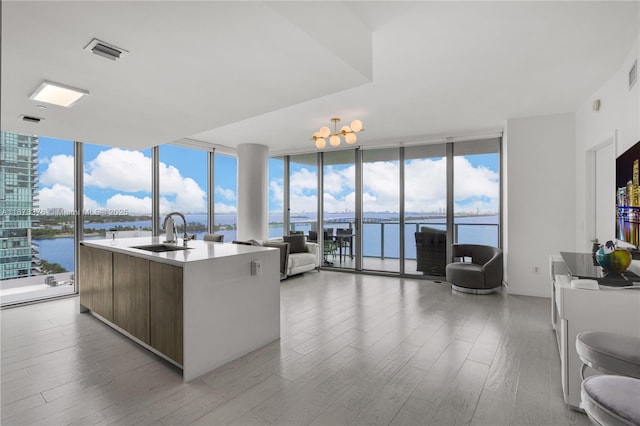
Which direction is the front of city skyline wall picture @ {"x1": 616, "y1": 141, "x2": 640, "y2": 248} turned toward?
to the viewer's left

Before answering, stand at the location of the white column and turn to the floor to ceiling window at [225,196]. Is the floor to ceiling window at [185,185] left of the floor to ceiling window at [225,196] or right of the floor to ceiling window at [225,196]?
left

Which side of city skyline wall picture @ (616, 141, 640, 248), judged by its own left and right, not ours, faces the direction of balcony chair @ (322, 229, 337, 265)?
front

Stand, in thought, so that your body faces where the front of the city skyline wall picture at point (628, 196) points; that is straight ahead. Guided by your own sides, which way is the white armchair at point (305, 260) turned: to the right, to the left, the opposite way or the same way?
to the left

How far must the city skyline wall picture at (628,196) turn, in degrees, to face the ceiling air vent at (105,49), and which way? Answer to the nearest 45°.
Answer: approximately 45° to its left

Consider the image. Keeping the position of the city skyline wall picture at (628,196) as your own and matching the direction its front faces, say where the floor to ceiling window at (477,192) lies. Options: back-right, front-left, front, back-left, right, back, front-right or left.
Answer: front-right
